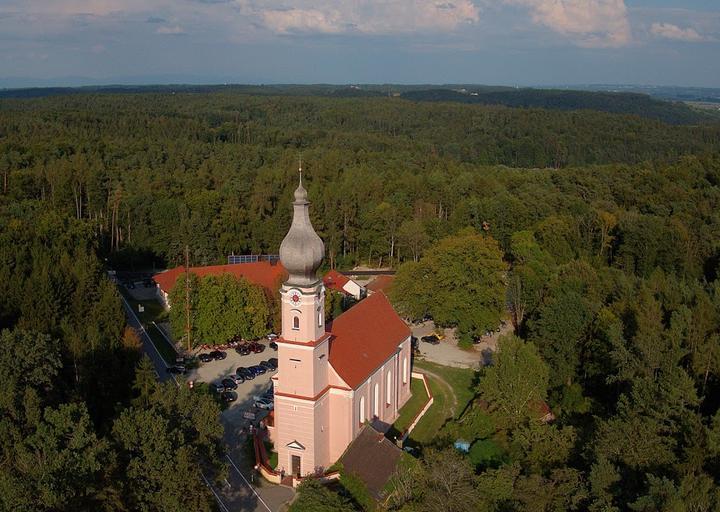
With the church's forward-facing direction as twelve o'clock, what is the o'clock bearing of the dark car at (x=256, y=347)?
The dark car is roughly at 4 o'clock from the church.

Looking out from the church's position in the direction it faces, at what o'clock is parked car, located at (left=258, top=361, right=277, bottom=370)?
The parked car is roughly at 4 o'clock from the church.

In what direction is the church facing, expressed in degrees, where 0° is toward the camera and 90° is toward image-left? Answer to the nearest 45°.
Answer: approximately 45°

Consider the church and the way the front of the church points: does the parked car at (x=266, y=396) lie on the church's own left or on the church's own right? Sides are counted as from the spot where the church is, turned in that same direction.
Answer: on the church's own right
